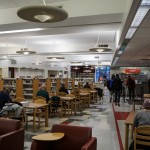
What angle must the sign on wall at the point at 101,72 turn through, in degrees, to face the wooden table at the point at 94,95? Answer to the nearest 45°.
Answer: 0° — it already faces it

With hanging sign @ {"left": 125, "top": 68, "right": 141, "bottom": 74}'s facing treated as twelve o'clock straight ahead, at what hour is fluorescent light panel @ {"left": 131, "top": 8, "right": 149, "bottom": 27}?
The fluorescent light panel is roughly at 12 o'clock from the hanging sign.

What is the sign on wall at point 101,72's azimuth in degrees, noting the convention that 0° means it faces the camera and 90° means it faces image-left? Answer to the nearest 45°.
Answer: approximately 0°

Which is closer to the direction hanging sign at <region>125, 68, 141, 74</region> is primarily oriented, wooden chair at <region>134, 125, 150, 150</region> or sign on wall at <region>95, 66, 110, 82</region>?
the wooden chair

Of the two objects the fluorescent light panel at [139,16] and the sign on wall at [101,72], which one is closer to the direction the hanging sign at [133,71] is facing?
the fluorescent light panel

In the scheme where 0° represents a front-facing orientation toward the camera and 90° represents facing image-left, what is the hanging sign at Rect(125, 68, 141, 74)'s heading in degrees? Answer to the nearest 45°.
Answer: approximately 0°

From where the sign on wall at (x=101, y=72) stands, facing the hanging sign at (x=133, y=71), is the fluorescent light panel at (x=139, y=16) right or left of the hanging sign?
right

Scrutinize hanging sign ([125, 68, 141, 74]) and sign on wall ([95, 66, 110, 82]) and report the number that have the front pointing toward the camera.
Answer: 2
